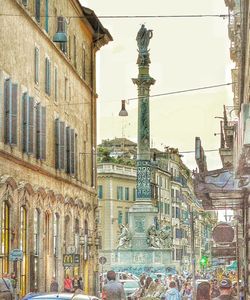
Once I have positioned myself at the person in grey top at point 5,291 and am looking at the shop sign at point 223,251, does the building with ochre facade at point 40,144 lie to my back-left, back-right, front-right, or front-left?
front-left

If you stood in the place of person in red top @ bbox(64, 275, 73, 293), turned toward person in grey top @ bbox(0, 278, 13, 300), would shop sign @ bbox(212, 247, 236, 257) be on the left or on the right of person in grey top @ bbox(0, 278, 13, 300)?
left

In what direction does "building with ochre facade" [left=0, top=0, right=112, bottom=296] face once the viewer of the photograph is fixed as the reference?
facing the viewer and to the right of the viewer

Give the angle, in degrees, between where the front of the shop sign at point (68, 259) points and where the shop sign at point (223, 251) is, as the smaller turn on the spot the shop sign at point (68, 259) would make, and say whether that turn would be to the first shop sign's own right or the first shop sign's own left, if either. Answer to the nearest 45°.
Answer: approximately 45° to the first shop sign's own left

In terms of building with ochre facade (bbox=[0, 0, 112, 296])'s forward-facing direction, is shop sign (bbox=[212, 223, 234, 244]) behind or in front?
in front
